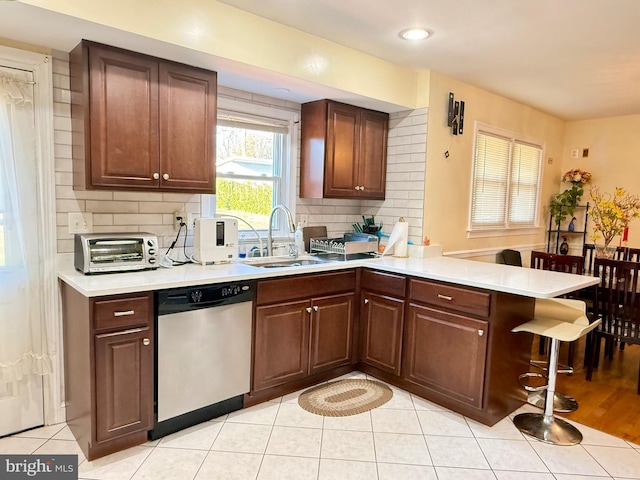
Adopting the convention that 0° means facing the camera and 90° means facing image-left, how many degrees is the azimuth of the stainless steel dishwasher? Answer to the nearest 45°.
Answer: approximately 315°

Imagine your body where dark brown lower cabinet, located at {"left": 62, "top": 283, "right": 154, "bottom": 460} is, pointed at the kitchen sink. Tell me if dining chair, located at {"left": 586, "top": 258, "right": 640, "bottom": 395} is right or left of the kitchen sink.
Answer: right

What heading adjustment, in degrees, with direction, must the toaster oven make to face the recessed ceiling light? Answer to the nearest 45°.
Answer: approximately 45° to its left
